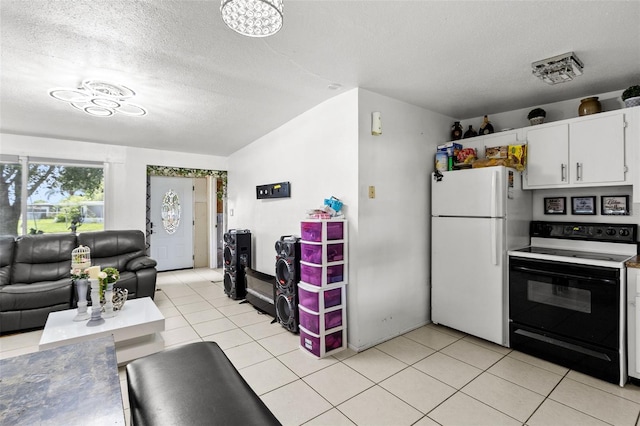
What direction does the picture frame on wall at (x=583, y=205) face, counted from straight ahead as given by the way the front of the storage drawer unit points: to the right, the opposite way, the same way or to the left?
the same way

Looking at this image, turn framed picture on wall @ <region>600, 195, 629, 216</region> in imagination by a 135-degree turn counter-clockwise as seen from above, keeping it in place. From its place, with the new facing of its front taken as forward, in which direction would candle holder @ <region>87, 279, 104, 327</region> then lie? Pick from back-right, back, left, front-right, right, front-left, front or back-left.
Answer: back

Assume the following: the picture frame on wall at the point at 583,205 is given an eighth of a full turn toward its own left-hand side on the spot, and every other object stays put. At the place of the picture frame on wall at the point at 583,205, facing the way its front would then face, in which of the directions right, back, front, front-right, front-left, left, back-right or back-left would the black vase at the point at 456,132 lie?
back-right

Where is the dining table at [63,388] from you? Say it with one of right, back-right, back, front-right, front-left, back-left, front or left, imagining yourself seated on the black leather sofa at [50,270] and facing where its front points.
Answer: front-right

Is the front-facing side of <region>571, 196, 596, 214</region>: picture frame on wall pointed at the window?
no

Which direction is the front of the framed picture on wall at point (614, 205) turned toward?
toward the camera

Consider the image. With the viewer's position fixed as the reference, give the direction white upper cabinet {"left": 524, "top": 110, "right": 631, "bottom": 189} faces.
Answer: facing the viewer and to the left of the viewer

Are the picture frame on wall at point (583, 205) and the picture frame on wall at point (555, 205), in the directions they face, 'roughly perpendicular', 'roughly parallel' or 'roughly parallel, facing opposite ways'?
roughly parallel

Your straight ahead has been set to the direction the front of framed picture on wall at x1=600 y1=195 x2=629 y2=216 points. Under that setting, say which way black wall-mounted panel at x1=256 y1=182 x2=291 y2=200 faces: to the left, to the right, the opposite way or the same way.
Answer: the same way

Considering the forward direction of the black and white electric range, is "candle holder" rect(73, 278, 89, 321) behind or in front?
in front

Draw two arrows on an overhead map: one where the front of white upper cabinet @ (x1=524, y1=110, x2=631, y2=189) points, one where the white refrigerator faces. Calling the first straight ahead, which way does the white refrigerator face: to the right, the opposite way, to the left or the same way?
the same way

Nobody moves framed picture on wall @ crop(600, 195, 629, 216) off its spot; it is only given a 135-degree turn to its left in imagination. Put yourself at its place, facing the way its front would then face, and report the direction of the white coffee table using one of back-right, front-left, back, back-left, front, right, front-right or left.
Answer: back

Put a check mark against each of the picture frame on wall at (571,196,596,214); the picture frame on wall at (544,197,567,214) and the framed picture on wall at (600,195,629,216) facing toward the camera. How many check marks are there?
3

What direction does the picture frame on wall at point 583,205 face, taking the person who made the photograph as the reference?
facing the viewer
